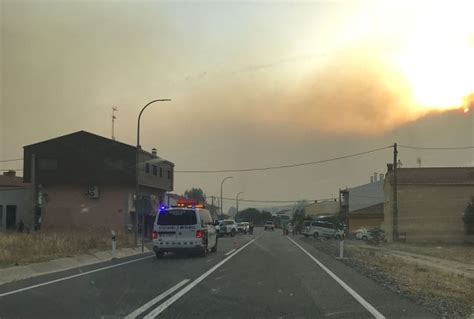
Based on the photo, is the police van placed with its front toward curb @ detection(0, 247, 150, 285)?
no

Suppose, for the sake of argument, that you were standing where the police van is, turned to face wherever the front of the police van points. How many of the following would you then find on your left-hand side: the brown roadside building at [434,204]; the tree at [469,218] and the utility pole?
0

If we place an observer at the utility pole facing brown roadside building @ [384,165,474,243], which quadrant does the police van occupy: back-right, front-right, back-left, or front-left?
back-right

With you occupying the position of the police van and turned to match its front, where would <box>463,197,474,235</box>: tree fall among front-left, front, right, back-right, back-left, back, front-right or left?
front-right

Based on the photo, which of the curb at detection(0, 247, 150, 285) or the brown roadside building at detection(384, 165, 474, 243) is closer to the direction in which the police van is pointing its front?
the brown roadside building

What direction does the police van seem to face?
away from the camera

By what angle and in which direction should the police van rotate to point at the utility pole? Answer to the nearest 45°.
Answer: approximately 45° to its right
